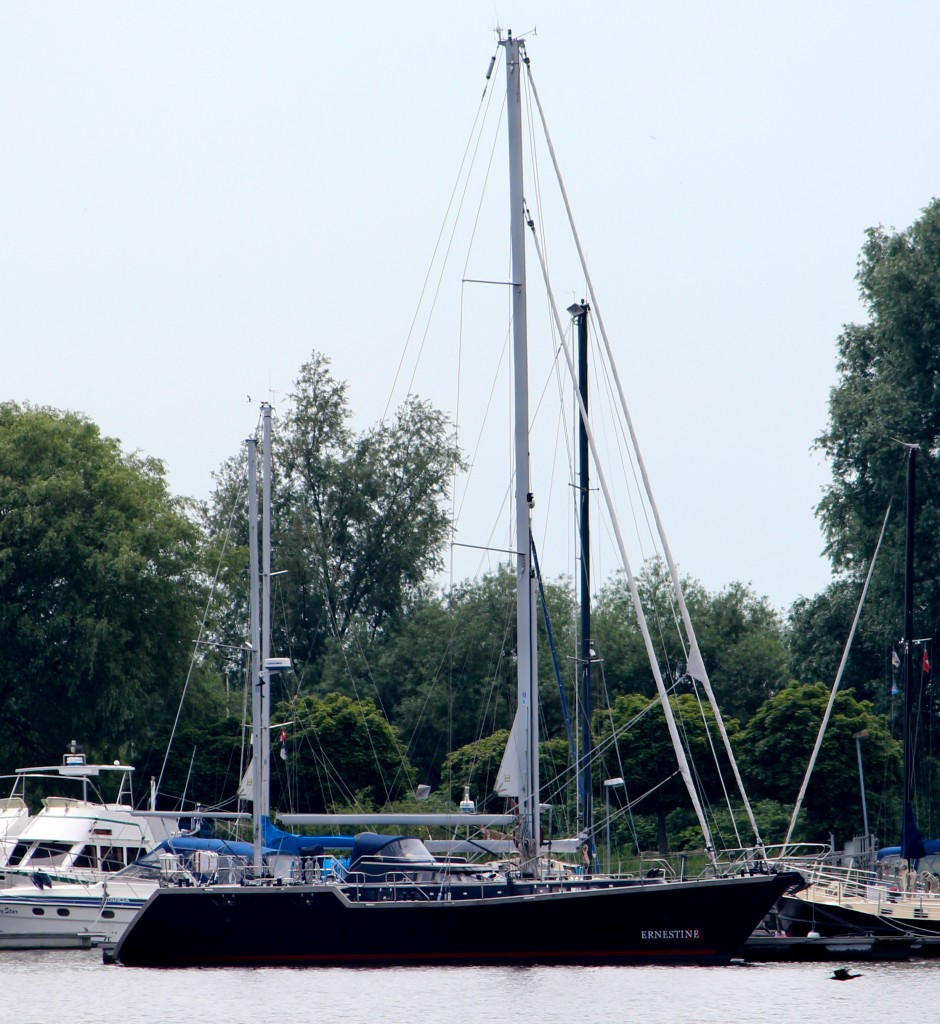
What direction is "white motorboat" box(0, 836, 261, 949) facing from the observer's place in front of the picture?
facing to the left of the viewer

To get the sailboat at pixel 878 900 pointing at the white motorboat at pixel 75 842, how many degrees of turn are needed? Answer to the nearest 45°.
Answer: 0° — it already faces it

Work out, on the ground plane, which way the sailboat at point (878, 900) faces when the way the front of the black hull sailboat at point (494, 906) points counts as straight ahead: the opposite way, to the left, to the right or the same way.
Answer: the opposite way

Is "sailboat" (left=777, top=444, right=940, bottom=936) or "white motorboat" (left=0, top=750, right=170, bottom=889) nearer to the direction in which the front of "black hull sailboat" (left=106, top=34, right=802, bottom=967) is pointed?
the sailboat

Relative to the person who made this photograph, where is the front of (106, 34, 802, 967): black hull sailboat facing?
facing to the right of the viewer

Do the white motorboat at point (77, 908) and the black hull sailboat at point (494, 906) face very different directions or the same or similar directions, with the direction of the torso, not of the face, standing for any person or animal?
very different directions

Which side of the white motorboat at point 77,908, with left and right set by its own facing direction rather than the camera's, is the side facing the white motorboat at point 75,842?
right

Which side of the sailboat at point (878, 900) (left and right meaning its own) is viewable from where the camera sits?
left

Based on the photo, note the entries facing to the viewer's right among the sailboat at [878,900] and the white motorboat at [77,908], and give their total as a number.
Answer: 0

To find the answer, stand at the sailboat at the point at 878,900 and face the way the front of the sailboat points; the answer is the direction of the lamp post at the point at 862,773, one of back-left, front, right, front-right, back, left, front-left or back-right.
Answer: right

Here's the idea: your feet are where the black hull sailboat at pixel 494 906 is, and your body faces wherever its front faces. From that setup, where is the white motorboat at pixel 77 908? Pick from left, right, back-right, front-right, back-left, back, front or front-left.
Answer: back-left

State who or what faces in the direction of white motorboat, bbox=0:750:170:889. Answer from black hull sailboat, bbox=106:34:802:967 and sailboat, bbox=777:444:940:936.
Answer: the sailboat

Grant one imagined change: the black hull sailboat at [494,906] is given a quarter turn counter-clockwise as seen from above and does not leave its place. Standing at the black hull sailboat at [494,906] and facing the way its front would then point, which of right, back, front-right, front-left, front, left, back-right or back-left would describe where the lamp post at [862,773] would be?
front-right
